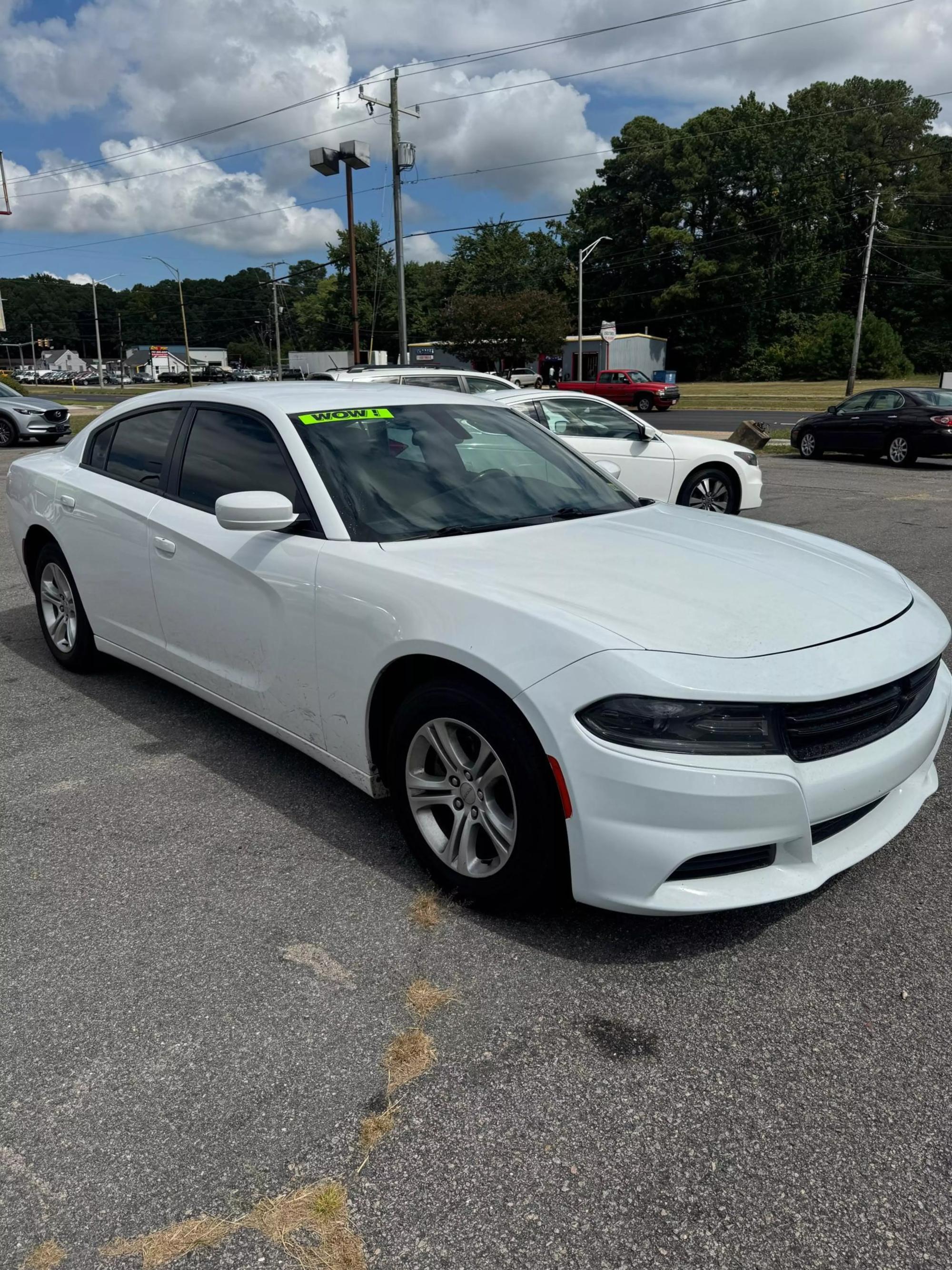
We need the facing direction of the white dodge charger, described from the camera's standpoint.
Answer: facing the viewer and to the right of the viewer

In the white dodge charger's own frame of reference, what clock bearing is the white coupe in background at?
The white coupe in background is roughly at 8 o'clock from the white dodge charger.

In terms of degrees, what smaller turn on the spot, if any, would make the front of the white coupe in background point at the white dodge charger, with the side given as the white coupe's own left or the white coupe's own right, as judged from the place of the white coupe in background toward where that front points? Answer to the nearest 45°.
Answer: approximately 90° to the white coupe's own right

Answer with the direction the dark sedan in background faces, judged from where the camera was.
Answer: facing away from the viewer and to the left of the viewer

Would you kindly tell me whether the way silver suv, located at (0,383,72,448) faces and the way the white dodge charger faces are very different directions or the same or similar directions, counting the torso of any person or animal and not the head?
same or similar directions

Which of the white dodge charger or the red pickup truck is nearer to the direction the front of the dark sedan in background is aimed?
the red pickup truck

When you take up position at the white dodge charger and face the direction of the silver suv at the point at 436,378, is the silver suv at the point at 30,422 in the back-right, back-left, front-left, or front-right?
front-left

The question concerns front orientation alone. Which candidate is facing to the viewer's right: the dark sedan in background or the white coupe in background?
the white coupe in background

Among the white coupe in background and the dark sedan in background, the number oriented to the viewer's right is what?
1

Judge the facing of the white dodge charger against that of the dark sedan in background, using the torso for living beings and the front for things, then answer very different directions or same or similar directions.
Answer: very different directions

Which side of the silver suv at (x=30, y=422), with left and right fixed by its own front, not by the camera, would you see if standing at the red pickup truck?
left

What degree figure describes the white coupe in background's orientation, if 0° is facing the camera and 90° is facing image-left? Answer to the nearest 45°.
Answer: approximately 270°

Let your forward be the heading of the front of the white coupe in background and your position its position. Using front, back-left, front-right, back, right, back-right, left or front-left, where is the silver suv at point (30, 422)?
back-left

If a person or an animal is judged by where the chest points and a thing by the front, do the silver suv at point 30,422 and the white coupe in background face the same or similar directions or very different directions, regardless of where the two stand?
same or similar directions
